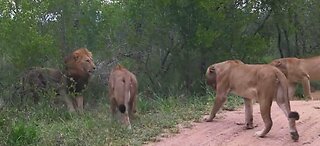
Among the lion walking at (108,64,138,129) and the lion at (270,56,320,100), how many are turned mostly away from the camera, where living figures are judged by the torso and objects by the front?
1

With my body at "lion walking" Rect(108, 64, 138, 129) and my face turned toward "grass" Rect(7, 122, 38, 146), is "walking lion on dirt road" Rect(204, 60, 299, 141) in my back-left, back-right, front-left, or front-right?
back-left

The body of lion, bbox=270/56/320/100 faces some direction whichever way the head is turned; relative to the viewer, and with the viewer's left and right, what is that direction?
facing to the left of the viewer

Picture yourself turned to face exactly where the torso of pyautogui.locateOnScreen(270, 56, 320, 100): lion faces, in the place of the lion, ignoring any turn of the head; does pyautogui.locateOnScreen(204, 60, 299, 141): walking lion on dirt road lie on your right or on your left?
on your left

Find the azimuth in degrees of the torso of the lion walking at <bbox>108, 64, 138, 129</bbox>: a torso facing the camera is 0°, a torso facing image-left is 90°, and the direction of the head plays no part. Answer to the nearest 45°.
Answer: approximately 180°

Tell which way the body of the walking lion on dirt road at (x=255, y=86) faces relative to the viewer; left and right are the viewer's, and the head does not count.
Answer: facing away from the viewer and to the left of the viewer

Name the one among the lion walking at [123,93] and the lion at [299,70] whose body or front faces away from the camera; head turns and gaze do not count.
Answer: the lion walking

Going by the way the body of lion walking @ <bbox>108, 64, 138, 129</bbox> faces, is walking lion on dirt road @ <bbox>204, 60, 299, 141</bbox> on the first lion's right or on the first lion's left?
on the first lion's right

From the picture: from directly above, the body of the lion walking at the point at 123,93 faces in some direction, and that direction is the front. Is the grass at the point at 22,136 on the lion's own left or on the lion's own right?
on the lion's own left

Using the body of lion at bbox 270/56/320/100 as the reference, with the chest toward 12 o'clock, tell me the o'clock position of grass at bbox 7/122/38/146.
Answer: The grass is roughly at 10 o'clock from the lion.
